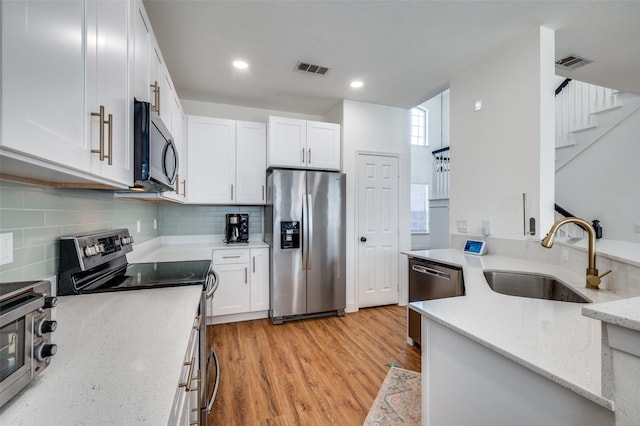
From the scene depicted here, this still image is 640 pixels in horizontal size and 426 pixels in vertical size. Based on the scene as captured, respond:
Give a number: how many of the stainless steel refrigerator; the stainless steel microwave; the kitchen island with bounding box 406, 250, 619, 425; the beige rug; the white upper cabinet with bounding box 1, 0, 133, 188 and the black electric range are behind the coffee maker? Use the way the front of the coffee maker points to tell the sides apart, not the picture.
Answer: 0

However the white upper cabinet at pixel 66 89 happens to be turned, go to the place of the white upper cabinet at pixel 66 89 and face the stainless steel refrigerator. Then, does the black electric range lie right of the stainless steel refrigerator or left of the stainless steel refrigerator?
left

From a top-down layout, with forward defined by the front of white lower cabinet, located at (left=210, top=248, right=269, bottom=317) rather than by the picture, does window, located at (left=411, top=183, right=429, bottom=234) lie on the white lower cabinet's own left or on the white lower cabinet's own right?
on the white lower cabinet's own left

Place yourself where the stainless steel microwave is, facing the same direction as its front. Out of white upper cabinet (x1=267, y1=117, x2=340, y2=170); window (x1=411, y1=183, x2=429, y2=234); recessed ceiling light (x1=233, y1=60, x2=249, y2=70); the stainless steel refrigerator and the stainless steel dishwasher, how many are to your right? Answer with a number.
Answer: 0

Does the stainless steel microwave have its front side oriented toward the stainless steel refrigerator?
no

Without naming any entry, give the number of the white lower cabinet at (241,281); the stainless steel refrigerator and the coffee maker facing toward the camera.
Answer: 3

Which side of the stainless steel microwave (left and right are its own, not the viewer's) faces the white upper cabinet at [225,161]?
left

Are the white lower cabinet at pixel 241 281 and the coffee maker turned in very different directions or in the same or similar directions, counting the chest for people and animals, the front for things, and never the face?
same or similar directions

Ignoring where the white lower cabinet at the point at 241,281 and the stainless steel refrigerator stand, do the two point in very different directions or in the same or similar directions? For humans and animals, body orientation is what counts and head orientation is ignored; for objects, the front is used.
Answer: same or similar directions

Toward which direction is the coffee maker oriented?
toward the camera

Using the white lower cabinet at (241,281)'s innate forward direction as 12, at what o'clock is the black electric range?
The black electric range is roughly at 1 o'clock from the white lower cabinet.

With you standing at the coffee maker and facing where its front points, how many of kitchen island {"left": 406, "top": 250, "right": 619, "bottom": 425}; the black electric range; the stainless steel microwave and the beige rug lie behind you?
0

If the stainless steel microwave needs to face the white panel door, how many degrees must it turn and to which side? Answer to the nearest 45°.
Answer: approximately 90° to its left

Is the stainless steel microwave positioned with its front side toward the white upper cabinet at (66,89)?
no

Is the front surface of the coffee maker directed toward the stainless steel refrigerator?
no

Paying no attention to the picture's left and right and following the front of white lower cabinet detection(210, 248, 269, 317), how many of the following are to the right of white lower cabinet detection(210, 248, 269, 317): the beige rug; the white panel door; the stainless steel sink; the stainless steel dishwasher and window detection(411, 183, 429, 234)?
0

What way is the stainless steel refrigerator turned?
toward the camera

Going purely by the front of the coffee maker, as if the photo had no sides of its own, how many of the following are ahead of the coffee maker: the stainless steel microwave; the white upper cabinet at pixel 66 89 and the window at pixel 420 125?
2

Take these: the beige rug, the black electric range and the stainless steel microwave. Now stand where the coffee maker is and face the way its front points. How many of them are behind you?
0

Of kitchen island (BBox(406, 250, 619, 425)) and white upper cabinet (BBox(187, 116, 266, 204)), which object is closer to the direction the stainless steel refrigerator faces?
the kitchen island

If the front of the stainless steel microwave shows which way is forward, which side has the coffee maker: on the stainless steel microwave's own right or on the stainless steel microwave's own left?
on the stainless steel microwave's own left
